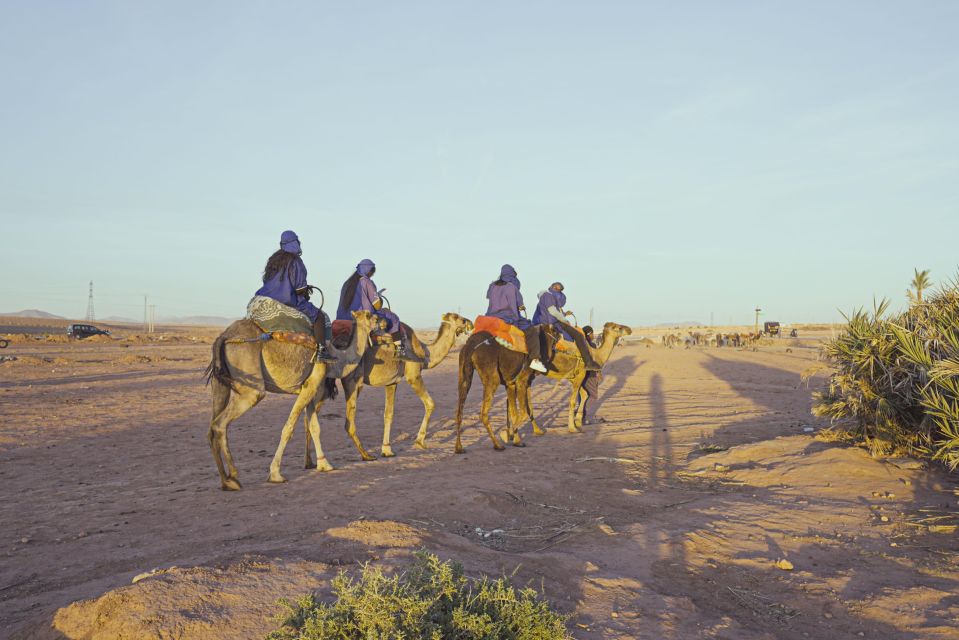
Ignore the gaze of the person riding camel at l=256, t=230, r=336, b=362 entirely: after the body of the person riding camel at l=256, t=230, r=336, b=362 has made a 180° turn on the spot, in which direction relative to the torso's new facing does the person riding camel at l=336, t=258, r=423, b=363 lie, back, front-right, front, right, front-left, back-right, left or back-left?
back

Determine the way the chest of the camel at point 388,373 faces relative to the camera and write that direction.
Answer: to the viewer's right

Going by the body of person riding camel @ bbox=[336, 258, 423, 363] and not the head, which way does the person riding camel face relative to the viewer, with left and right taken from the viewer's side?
facing to the right of the viewer

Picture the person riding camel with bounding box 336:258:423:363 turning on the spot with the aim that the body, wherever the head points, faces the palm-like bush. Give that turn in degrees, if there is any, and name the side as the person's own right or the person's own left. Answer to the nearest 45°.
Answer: approximately 45° to the person's own right

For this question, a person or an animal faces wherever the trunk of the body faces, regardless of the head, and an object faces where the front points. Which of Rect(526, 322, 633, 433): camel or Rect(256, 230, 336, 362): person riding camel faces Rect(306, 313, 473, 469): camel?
the person riding camel

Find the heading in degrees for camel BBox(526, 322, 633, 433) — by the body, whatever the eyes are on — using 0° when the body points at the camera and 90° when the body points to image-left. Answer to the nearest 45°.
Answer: approximately 270°

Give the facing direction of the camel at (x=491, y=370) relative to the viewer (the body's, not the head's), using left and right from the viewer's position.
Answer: facing away from the viewer and to the right of the viewer

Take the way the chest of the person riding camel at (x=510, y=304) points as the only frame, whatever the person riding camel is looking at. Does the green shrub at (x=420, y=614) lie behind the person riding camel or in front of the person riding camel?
behind

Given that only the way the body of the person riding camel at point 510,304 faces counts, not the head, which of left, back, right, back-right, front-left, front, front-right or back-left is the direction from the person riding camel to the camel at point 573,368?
front

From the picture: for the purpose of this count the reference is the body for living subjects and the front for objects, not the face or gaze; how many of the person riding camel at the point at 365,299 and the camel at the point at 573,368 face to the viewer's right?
2

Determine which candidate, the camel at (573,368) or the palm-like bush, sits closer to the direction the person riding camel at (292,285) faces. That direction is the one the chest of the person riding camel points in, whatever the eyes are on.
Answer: the camel

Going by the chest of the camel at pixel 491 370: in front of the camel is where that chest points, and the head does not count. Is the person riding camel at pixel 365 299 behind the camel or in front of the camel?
behind

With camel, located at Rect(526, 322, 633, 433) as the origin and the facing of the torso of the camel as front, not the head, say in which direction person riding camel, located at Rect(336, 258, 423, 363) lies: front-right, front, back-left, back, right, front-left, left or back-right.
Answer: back-right

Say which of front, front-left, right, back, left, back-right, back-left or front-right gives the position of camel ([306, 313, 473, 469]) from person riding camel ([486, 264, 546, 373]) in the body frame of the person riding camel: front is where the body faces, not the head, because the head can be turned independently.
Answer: back

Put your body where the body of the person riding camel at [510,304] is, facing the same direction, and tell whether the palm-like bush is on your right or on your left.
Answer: on your right
